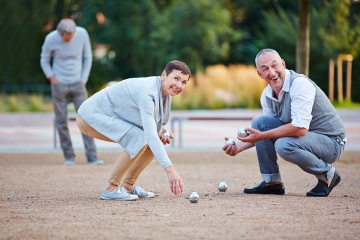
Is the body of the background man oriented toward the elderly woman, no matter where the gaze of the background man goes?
yes

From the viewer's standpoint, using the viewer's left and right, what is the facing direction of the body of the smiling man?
facing to the left of the viewer

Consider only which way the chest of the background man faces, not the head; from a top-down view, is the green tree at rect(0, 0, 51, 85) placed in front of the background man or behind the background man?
behind

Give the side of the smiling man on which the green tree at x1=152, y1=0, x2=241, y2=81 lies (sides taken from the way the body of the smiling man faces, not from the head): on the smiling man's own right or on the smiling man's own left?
on the smiling man's own right

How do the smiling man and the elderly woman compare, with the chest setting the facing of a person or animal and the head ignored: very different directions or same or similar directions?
very different directions

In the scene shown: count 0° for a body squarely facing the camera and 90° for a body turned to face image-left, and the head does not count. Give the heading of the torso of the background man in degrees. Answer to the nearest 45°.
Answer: approximately 0°

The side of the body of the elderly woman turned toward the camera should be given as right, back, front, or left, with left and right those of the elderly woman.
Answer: right

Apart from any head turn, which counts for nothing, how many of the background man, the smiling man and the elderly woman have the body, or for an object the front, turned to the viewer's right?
1

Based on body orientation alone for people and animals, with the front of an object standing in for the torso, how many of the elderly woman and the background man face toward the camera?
1

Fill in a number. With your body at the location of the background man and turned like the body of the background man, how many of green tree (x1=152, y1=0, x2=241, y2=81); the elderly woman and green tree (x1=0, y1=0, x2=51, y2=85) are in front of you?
1
